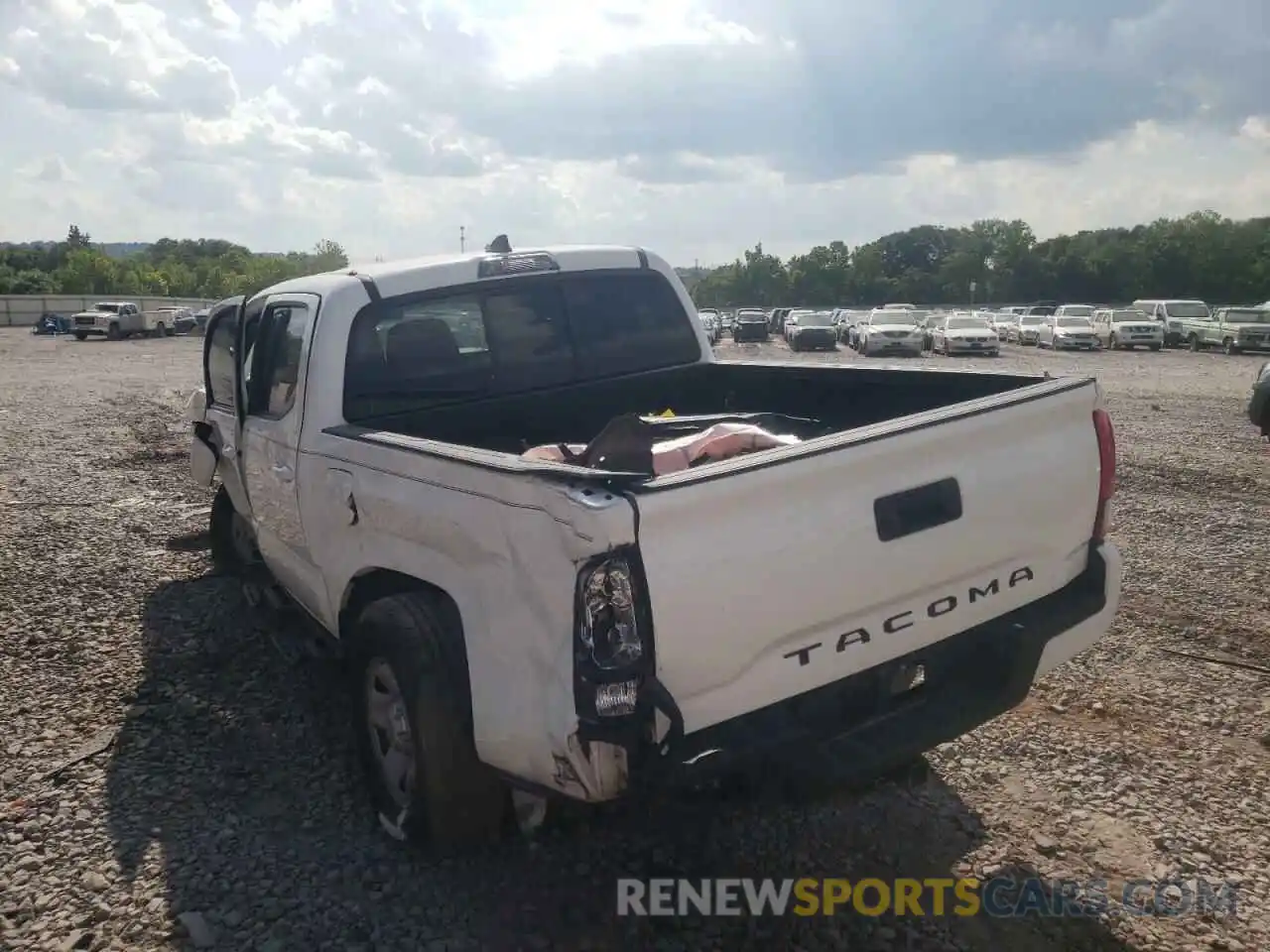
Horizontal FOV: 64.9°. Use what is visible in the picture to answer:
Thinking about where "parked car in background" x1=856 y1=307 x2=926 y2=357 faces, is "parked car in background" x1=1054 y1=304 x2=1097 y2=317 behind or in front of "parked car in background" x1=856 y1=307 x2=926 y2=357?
behind

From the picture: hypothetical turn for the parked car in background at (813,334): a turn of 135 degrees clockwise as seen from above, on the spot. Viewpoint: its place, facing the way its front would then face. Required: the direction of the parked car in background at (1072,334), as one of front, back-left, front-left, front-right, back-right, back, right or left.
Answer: back-right

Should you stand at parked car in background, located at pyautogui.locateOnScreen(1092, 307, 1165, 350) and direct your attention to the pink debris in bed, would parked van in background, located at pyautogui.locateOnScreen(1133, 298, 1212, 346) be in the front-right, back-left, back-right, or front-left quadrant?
back-left

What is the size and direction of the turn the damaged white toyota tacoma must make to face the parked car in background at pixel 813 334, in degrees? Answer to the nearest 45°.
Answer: approximately 45° to its right

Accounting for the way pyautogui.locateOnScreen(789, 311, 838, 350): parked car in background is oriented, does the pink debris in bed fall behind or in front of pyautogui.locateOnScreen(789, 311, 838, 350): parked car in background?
in front

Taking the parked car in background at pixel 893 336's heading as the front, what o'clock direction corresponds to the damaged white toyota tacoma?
The damaged white toyota tacoma is roughly at 12 o'clock from the parked car in background.

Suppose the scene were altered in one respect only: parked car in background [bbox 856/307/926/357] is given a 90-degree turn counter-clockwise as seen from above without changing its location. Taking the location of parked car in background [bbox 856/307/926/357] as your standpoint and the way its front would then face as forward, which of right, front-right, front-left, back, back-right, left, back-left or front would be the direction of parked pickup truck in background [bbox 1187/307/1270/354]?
front

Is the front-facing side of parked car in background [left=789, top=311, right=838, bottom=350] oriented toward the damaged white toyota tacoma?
yes

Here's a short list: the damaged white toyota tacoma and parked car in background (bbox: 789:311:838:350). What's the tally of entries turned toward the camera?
1

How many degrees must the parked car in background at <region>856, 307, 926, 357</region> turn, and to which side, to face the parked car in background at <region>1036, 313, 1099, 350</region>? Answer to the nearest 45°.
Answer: approximately 135° to its left

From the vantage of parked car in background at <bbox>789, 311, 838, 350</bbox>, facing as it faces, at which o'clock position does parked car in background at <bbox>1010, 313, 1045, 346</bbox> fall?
parked car in background at <bbox>1010, 313, 1045, 346</bbox> is roughly at 8 o'clock from parked car in background at <bbox>789, 311, 838, 350</bbox>.

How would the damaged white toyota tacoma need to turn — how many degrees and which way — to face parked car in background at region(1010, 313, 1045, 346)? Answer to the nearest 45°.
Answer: approximately 45° to its right
